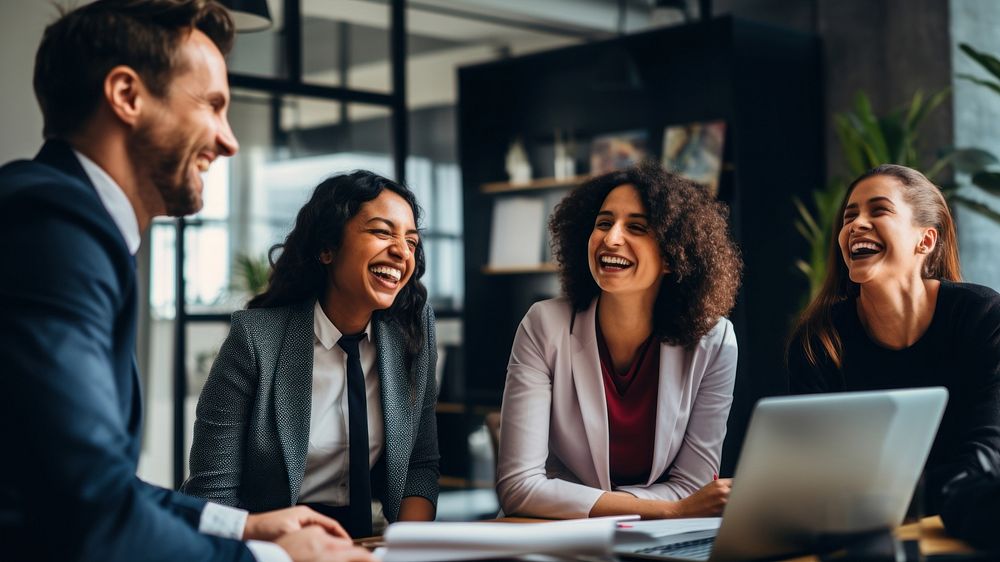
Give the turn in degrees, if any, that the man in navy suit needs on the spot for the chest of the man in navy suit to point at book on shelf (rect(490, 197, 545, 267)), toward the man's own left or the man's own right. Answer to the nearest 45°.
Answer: approximately 45° to the man's own left

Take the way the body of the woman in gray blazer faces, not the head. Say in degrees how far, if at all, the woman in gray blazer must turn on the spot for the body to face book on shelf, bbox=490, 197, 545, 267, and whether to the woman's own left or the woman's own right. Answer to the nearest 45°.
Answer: approximately 135° to the woman's own left

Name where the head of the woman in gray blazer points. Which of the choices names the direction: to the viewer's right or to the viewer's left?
to the viewer's right

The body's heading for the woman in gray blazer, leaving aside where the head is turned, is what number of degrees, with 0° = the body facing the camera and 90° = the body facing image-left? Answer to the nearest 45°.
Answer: approximately 315°

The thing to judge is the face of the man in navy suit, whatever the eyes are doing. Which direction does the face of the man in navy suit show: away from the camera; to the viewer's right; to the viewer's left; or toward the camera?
to the viewer's right

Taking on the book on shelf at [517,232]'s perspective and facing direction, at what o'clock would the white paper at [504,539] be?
The white paper is roughly at 12 o'clock from the book on shelf.

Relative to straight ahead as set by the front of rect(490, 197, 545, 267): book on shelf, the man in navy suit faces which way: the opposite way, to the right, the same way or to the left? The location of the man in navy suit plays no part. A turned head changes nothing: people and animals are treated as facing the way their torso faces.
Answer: to the left

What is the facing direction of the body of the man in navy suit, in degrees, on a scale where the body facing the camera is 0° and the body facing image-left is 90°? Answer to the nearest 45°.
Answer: approximately 270°

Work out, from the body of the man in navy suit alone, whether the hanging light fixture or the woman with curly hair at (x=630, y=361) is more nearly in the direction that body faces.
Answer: the woman with curly hair

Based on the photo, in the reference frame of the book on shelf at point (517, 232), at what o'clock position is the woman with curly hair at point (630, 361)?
The woman with curly hair is roughly at 12 o'clock from the book on shelf.

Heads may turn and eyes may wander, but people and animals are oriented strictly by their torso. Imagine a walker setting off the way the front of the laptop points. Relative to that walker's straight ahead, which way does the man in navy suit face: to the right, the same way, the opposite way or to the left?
to the right

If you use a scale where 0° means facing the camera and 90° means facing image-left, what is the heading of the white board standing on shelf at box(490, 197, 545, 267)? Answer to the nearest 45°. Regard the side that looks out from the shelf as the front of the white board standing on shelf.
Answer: approximately 0°

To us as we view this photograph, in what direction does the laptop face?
facing away from the viewer and to the left of the viewer
